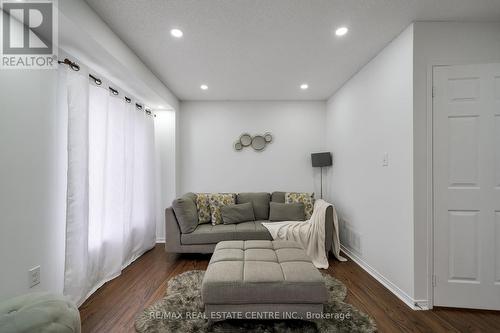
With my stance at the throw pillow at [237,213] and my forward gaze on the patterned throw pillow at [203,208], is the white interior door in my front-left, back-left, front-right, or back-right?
back-left

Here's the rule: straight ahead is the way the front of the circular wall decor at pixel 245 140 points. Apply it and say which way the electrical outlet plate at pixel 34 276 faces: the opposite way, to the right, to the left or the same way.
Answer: to the left

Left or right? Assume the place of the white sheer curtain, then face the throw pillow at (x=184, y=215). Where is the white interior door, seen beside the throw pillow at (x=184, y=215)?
right

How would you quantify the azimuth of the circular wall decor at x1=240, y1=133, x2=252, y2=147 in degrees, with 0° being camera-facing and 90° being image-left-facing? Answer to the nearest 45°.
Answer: approximately 0°

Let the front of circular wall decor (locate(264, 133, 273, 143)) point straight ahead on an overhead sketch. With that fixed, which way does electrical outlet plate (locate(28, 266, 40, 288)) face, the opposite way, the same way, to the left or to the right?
to the left

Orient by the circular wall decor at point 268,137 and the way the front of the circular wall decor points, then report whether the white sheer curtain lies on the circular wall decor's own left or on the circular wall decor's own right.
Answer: on the circular wall decor's own right

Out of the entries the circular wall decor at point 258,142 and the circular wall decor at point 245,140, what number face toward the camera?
2

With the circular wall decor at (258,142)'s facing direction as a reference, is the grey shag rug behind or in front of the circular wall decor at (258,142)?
in front
